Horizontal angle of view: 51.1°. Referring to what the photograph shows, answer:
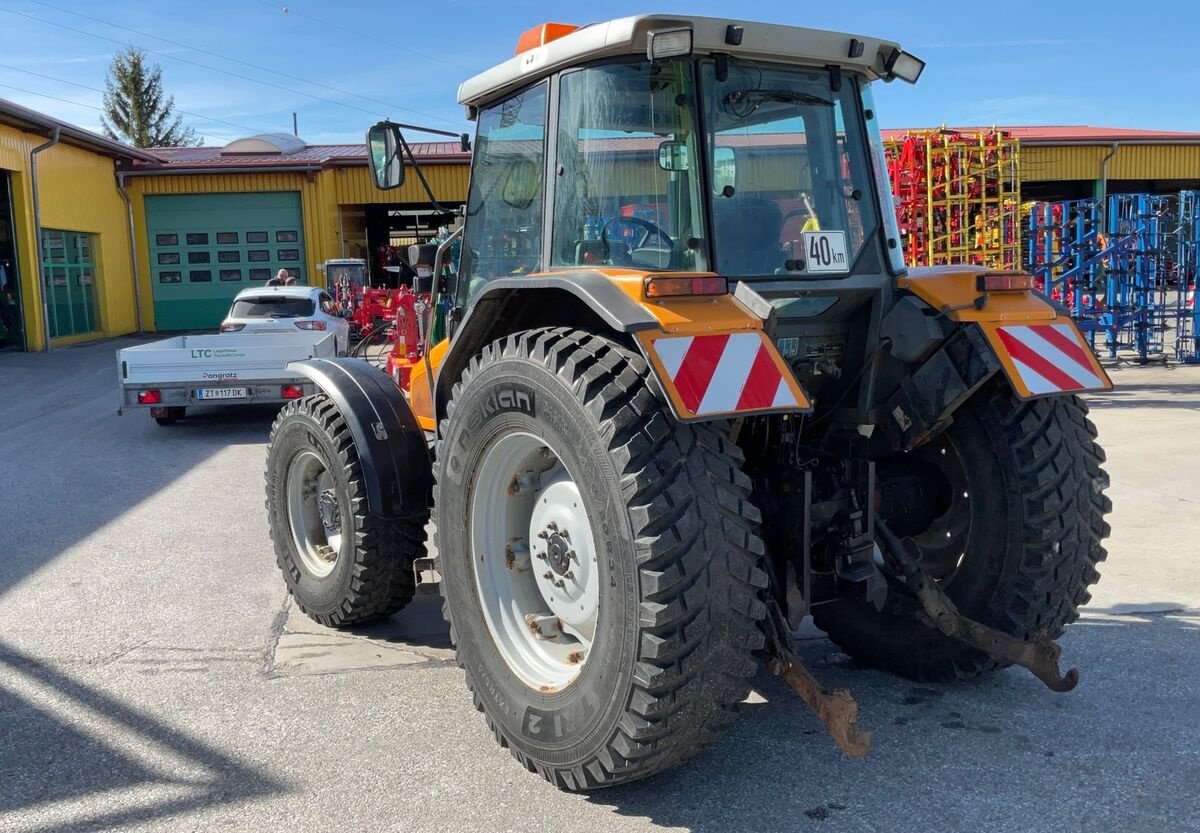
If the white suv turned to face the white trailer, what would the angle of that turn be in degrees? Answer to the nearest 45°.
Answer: approximately 180°

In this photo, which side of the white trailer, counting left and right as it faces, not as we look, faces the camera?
back

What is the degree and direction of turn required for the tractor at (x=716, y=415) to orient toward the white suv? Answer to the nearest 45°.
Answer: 0° — it already faces it

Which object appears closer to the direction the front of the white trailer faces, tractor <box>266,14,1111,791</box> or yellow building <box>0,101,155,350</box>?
the yellow building

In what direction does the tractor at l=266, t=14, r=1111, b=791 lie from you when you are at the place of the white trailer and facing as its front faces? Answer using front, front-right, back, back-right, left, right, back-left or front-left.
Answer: back

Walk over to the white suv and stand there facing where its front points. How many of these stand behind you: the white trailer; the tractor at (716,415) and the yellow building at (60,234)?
2

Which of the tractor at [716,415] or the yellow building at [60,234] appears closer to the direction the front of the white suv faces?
the yellow building

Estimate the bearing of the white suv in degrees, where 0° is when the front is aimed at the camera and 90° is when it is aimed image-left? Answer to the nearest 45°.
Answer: approximately 180°

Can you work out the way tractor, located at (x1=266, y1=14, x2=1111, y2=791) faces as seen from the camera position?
facing away from the viewer and to the left of the viewer
